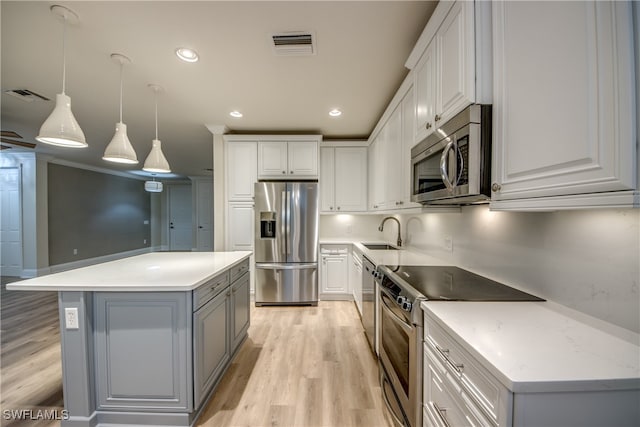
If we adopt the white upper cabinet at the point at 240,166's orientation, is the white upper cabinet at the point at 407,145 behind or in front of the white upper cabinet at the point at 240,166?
in front

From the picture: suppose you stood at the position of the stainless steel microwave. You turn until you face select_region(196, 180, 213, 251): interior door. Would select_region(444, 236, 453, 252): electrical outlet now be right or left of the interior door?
right

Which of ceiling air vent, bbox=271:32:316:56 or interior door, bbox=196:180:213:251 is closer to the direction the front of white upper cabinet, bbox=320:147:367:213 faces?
the ceiling air vent

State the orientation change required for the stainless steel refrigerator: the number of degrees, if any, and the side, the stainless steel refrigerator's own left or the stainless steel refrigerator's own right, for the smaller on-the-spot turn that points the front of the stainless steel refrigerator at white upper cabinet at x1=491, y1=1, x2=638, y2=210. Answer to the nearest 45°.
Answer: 0° — it already faces it

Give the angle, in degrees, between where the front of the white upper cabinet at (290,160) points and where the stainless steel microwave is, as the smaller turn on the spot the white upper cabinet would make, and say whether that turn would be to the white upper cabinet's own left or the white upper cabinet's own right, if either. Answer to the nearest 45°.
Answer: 0° — it already faces it

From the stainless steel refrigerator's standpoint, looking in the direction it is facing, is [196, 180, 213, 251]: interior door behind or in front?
behind

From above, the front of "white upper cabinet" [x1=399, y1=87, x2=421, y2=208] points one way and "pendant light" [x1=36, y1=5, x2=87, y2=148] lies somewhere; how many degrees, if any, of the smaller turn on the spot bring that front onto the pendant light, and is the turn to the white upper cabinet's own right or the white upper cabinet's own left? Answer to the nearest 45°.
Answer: approximately 45° to the white upper cabinet's own left

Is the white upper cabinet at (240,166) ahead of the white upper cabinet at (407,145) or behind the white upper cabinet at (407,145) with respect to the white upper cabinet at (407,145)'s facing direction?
ahead

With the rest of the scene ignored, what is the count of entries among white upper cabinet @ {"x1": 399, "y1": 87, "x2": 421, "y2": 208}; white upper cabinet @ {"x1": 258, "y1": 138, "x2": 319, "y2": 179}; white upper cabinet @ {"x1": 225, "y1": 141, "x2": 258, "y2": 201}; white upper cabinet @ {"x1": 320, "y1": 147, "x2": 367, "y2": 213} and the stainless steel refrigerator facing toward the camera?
4
